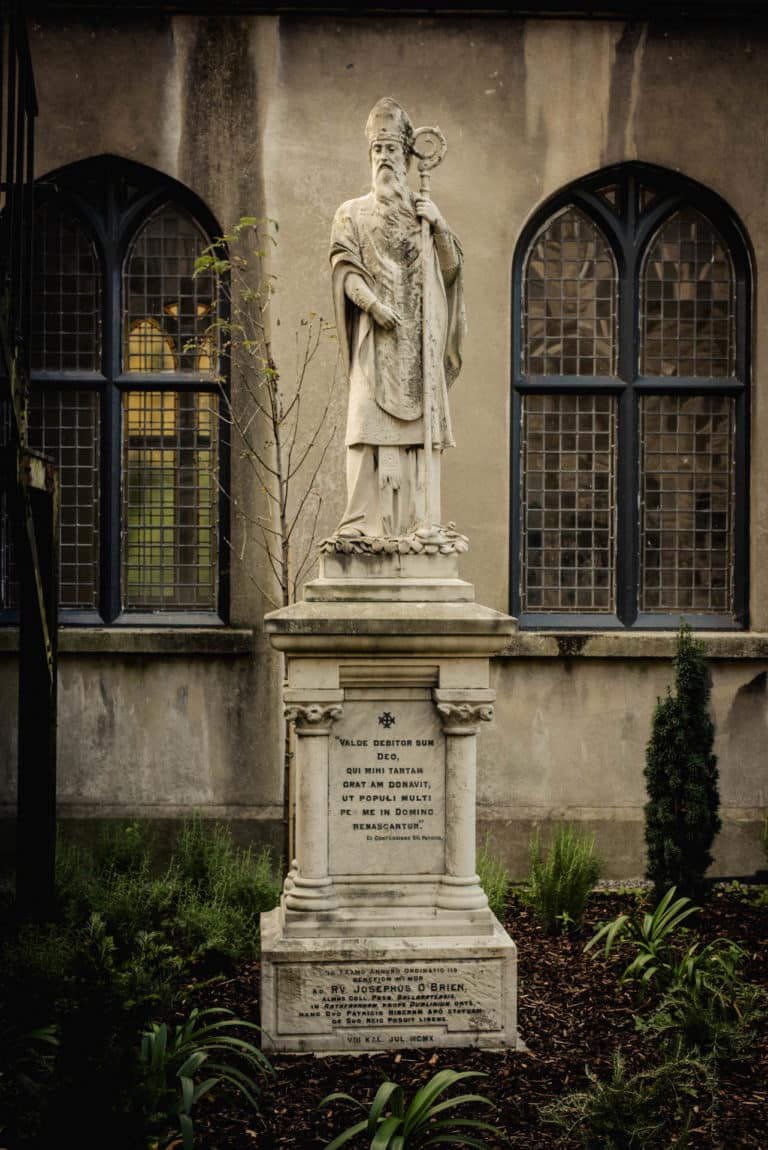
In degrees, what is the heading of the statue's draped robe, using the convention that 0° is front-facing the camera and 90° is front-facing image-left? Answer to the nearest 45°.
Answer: approximately 0°

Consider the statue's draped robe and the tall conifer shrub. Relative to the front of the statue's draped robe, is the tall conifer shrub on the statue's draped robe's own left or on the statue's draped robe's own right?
on the statue's draped robe's own left

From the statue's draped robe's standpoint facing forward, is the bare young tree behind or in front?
behind
